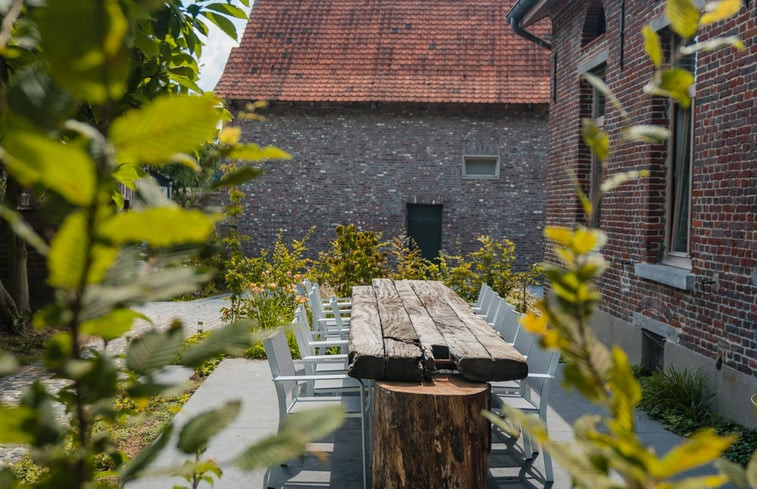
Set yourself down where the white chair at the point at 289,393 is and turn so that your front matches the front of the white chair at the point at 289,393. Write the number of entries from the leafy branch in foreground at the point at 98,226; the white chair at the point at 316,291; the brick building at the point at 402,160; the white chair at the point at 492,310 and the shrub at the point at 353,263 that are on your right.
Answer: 1

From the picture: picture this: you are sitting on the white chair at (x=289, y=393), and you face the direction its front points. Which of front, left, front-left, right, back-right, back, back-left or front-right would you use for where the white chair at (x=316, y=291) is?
left

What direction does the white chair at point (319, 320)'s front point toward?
to the viewer's right

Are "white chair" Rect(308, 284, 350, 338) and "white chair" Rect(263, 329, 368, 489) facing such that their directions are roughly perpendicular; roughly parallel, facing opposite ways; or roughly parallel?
roughly parallel

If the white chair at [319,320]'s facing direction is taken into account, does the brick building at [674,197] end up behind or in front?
in front

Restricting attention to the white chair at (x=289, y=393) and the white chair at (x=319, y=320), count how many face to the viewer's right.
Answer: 2

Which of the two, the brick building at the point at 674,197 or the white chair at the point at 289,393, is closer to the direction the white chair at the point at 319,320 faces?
the brick building

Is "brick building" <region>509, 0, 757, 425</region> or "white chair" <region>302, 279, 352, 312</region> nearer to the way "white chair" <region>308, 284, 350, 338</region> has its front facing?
the brick building

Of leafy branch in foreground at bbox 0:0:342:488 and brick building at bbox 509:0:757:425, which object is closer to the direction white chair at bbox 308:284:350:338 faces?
the brick building

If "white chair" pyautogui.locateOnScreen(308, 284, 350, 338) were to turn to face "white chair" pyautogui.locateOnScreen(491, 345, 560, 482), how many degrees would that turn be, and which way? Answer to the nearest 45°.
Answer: approximately 45° to its right

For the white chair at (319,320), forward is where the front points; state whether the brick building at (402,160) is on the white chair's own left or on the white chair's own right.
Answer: on the white chair's own left

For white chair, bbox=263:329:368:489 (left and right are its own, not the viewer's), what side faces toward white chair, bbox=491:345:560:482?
front

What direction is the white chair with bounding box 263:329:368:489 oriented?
to the viewer's right

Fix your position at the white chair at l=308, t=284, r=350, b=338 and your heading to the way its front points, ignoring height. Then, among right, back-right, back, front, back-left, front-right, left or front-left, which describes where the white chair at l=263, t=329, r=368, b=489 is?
right

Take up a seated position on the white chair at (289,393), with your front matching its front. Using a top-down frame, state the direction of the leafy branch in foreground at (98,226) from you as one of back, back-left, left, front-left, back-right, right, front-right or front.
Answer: right

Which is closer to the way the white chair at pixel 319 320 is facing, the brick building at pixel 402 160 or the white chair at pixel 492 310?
the white chair
